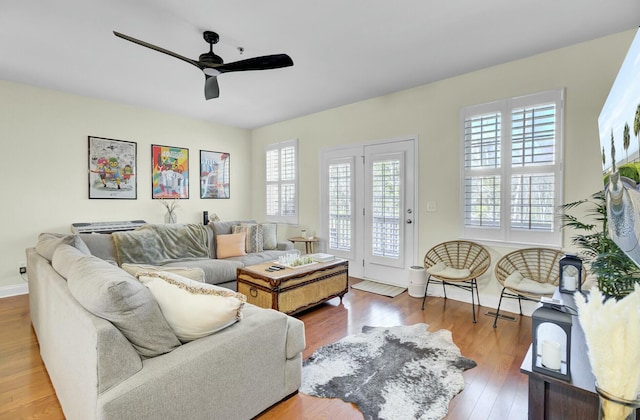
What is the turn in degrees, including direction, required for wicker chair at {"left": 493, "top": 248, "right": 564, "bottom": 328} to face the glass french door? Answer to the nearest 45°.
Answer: approximately 45° to its right

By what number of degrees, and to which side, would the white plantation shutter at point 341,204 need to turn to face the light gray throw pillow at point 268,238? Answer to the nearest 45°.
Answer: approximately 45° to its right

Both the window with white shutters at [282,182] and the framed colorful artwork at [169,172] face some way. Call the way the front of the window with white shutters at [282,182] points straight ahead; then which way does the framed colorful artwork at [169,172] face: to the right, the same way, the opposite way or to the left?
to the left

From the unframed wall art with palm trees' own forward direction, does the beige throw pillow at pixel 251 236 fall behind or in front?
in front

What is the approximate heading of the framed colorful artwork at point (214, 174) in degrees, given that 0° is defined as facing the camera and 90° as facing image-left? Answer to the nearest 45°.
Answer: approximately 315°

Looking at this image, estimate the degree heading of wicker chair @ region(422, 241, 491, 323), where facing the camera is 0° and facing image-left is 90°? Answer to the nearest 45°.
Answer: approximately 45°

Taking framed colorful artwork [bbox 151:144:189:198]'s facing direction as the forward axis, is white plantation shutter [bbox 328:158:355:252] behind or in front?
in front

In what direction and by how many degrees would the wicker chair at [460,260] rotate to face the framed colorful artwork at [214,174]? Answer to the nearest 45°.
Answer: approximately 45° to its right

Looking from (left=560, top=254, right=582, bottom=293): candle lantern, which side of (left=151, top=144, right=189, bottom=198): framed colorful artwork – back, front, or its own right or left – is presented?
front

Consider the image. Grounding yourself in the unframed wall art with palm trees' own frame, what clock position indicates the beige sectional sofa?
The beige sectional sofa is roughly at 11 o'clock from the unframed wall art with palm trees.

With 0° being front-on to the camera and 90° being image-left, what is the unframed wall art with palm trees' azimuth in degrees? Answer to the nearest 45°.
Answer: approximately 90°

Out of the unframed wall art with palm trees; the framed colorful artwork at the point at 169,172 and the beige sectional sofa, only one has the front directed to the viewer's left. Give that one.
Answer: the unframed wall art with palm trees

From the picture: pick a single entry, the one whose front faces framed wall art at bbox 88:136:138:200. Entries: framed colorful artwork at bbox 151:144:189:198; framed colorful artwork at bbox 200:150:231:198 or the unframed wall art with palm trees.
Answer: the unframed wall art with palm trees

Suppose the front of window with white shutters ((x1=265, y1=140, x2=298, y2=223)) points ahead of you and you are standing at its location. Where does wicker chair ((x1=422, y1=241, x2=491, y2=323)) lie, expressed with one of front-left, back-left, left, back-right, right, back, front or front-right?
left

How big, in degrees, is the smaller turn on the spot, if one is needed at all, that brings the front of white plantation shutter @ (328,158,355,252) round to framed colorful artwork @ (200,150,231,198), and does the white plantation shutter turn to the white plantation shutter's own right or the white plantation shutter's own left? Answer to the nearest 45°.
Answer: approximately 45° to the white plantation shutter's own right
